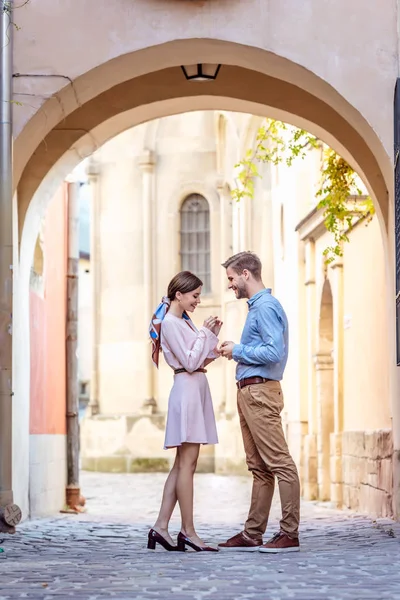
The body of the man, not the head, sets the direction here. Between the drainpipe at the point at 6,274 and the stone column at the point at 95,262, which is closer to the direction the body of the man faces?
the drainpipe

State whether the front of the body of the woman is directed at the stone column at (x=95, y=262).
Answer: no

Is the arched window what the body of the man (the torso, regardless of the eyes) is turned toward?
no

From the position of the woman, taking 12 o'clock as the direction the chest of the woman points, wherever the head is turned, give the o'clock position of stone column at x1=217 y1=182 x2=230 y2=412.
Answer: The stone column is roughly at 9 o'clock from the woman.

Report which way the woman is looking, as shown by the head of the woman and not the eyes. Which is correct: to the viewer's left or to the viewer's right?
to the viewer's right

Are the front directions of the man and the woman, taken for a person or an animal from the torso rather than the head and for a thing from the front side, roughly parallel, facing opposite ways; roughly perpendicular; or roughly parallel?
roughly parallel, facing opposite ways

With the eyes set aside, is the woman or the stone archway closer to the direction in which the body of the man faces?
the woman

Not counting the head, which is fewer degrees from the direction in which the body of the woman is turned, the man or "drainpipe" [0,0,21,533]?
the man

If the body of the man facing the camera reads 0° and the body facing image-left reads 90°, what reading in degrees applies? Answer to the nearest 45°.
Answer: approximately 90°

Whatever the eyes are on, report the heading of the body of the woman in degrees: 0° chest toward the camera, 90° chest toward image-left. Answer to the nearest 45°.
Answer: approximately 270°

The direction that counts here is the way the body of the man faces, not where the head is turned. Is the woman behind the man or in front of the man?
in front

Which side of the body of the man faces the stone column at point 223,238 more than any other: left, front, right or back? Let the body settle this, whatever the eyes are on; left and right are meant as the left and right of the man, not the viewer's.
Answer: right

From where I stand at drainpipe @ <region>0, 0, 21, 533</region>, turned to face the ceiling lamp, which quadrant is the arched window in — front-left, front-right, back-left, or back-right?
front-left

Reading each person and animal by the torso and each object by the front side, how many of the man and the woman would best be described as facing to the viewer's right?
1

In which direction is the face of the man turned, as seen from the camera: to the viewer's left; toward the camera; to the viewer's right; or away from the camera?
to the viewer's left

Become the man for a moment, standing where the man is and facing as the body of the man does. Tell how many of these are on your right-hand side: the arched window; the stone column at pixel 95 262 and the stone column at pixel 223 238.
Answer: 3

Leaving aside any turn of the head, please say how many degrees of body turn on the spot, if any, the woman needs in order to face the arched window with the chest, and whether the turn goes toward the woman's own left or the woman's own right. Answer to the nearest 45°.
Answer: approximately 90° to the woman's own left

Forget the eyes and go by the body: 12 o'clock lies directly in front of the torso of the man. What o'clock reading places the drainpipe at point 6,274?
The drainpipe is roughly at 1 o'clock from the man.
